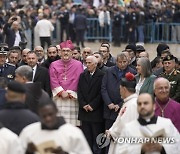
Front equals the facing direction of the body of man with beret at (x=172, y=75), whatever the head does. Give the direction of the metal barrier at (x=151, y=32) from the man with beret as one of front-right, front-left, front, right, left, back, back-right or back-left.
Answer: back-right

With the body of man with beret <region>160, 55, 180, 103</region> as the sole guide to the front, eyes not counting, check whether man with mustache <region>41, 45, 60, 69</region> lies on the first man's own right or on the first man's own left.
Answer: on the first man's own right

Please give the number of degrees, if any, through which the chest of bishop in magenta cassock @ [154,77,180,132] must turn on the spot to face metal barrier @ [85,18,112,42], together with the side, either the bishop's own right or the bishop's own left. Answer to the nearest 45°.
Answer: approximately 135° to the bishop's own right

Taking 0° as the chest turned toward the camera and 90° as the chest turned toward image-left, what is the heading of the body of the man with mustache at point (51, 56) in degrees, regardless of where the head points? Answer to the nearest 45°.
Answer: approximately 0°

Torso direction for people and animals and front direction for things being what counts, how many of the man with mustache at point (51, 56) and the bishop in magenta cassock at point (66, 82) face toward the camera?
2

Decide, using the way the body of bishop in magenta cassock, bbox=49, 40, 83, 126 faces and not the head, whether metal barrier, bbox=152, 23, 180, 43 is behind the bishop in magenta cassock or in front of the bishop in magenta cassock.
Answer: behind
